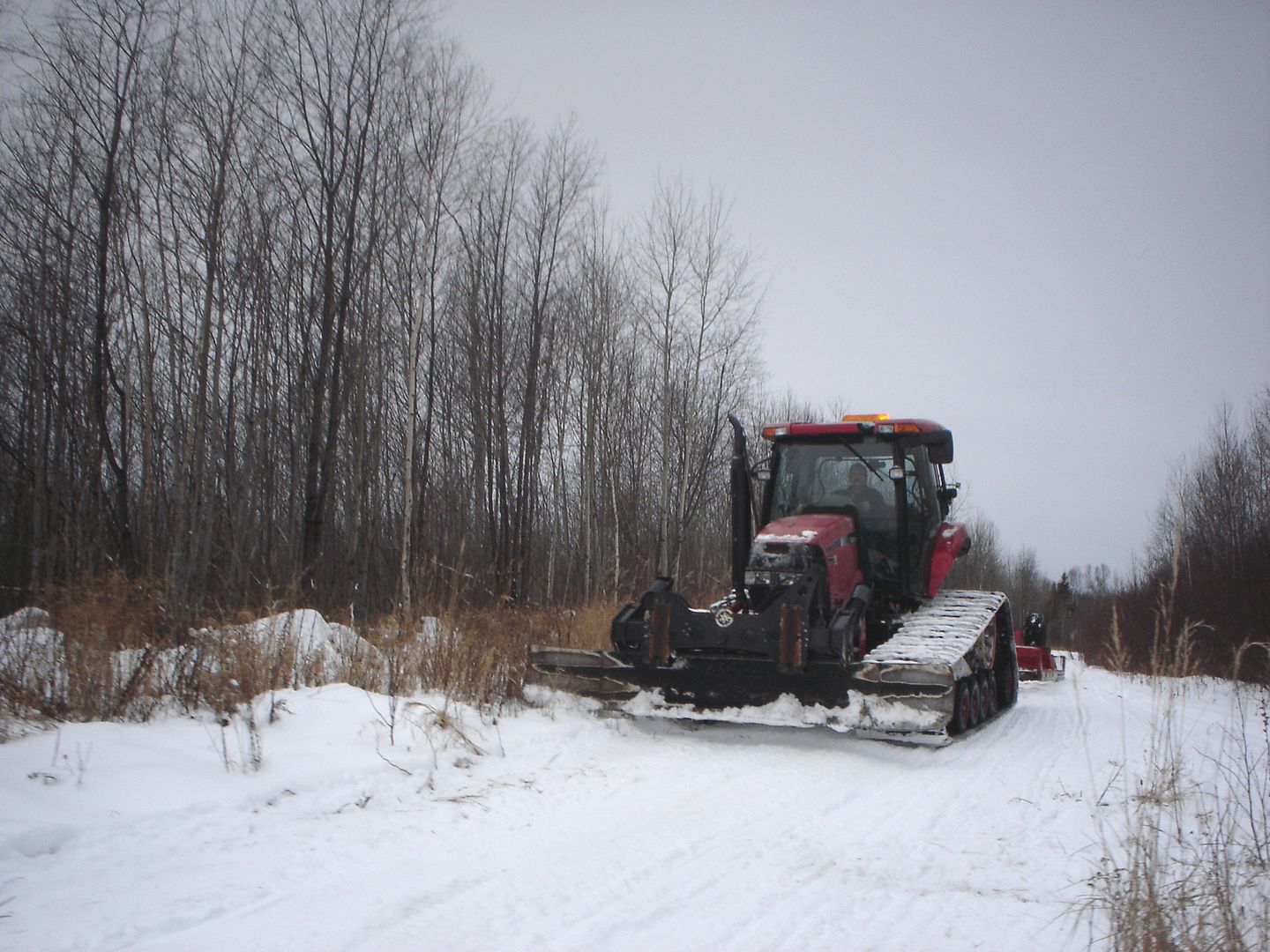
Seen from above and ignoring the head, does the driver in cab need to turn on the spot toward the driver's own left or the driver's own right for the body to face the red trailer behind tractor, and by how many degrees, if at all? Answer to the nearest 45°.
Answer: approximately 135° to the driver's own right

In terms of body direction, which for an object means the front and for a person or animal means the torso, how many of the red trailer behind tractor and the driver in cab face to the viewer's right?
0

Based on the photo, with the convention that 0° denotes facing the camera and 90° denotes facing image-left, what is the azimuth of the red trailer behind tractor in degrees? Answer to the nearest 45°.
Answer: approximately 45°

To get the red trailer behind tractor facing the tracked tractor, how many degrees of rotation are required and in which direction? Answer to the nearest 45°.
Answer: approximately 45° to its left

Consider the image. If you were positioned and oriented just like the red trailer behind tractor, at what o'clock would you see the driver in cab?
The driver in cab is roughly at 11 o'clock from the red trailer behind tractor.

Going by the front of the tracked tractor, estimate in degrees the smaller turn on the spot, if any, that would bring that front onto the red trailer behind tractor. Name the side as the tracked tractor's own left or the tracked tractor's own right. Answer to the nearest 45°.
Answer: approximately 180°

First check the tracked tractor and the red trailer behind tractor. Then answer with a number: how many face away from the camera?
0
